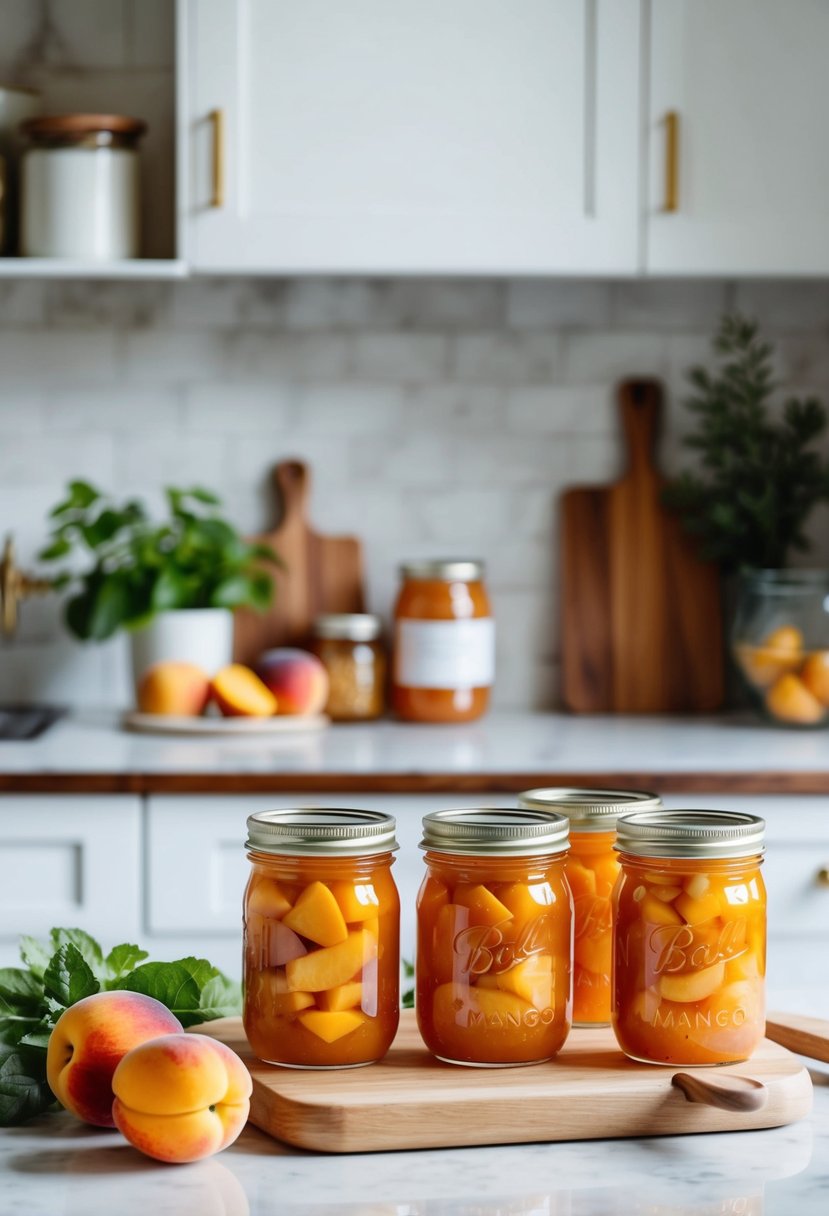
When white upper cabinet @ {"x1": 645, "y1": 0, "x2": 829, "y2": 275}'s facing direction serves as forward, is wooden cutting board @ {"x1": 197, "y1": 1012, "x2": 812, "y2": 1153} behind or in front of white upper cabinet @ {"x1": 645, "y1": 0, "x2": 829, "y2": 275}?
in front

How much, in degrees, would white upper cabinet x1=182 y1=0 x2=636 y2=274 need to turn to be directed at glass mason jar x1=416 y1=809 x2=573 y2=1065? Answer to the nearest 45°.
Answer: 0° — it already faces it

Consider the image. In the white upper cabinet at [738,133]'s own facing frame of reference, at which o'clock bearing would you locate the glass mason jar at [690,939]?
The glass mason jar is roughly at 12 o'clock from the white upper cabinet.

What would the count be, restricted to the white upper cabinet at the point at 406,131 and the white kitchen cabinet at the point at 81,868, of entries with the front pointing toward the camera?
2

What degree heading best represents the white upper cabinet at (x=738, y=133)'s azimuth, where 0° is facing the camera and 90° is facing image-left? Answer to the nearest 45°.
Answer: approximately 0°

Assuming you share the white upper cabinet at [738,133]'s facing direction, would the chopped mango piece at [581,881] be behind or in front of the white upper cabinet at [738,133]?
in front

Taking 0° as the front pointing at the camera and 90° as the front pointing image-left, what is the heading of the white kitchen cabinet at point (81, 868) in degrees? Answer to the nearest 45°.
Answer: approximately 0°
